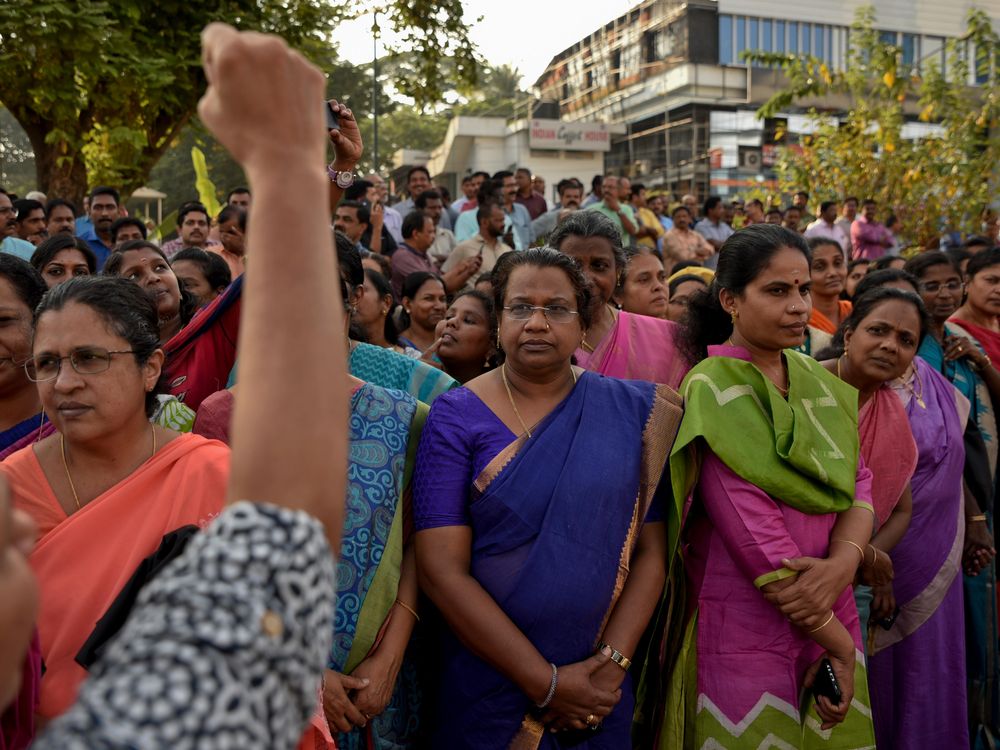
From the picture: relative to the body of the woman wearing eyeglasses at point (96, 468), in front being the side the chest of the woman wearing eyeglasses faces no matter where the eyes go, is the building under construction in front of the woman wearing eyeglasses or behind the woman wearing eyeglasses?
behind

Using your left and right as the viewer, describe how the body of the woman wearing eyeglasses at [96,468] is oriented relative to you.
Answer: facing the viewer and to the left of the viewer

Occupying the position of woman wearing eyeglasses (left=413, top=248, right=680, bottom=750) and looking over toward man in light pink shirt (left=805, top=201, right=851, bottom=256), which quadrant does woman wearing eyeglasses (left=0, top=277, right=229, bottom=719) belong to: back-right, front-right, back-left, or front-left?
back-left

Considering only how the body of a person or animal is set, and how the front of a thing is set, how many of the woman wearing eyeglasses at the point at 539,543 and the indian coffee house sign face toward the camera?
2

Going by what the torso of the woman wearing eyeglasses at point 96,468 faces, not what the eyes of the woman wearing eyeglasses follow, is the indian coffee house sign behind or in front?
behind

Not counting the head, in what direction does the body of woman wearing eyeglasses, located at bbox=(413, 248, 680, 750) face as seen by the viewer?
toward the camera

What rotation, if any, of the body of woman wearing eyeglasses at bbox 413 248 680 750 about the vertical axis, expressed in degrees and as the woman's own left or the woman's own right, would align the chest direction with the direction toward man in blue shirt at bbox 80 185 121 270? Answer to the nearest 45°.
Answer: approximately 135° to the woman's own right

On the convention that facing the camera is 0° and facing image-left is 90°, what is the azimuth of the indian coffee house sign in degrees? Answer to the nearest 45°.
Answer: approximately 0°

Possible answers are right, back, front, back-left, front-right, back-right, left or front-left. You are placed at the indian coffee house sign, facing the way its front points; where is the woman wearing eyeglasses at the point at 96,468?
front

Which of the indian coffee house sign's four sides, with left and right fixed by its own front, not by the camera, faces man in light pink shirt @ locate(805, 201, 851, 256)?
front
